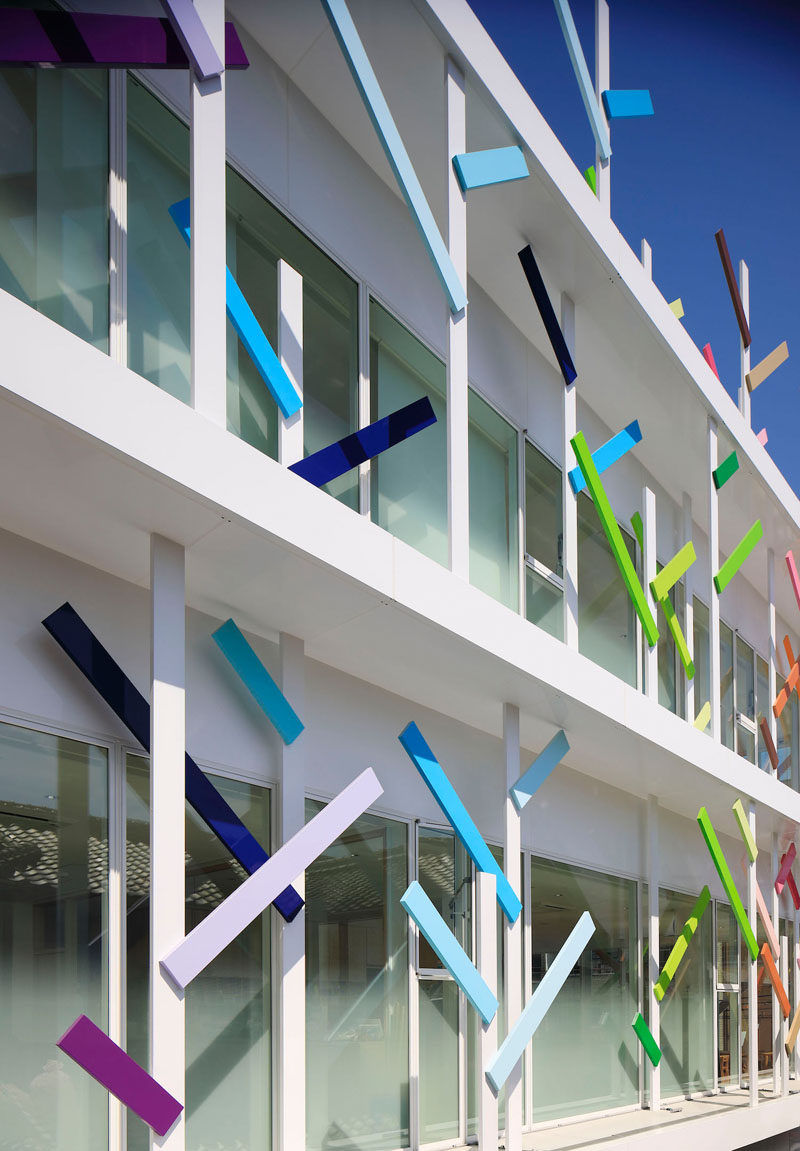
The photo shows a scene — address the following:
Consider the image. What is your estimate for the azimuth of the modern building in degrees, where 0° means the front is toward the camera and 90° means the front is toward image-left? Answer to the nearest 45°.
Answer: approximately 315°
